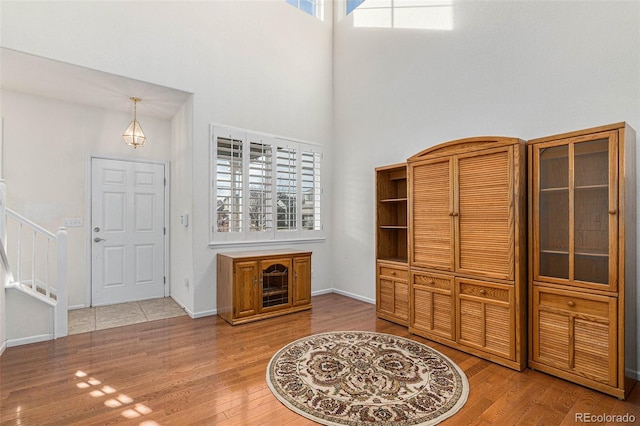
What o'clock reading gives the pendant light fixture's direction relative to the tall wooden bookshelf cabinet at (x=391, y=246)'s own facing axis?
The pendant light fixture is roughly at 1 o'clock from the tall wooden bookshelf cabinet.

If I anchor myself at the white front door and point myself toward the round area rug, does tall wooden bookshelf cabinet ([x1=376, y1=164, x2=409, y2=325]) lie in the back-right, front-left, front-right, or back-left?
front-left

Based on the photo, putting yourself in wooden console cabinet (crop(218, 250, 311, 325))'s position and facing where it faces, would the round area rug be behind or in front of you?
in front

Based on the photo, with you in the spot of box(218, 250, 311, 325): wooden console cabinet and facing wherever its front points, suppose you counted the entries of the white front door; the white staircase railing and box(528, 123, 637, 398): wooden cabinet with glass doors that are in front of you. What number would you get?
1

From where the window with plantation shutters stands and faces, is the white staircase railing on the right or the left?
on its right

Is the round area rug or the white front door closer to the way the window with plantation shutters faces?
the round area rug

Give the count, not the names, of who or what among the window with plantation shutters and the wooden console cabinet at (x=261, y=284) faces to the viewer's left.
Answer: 0

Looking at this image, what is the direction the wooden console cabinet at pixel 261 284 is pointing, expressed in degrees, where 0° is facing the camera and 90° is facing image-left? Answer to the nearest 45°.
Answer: approximately 315°

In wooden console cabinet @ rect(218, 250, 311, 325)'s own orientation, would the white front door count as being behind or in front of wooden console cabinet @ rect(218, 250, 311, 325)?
behind

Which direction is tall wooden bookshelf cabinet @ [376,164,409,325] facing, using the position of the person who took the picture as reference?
facing the viewer and to the left of the viewer

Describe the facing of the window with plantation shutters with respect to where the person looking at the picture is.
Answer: facing the viewer and to the right of the viewer
